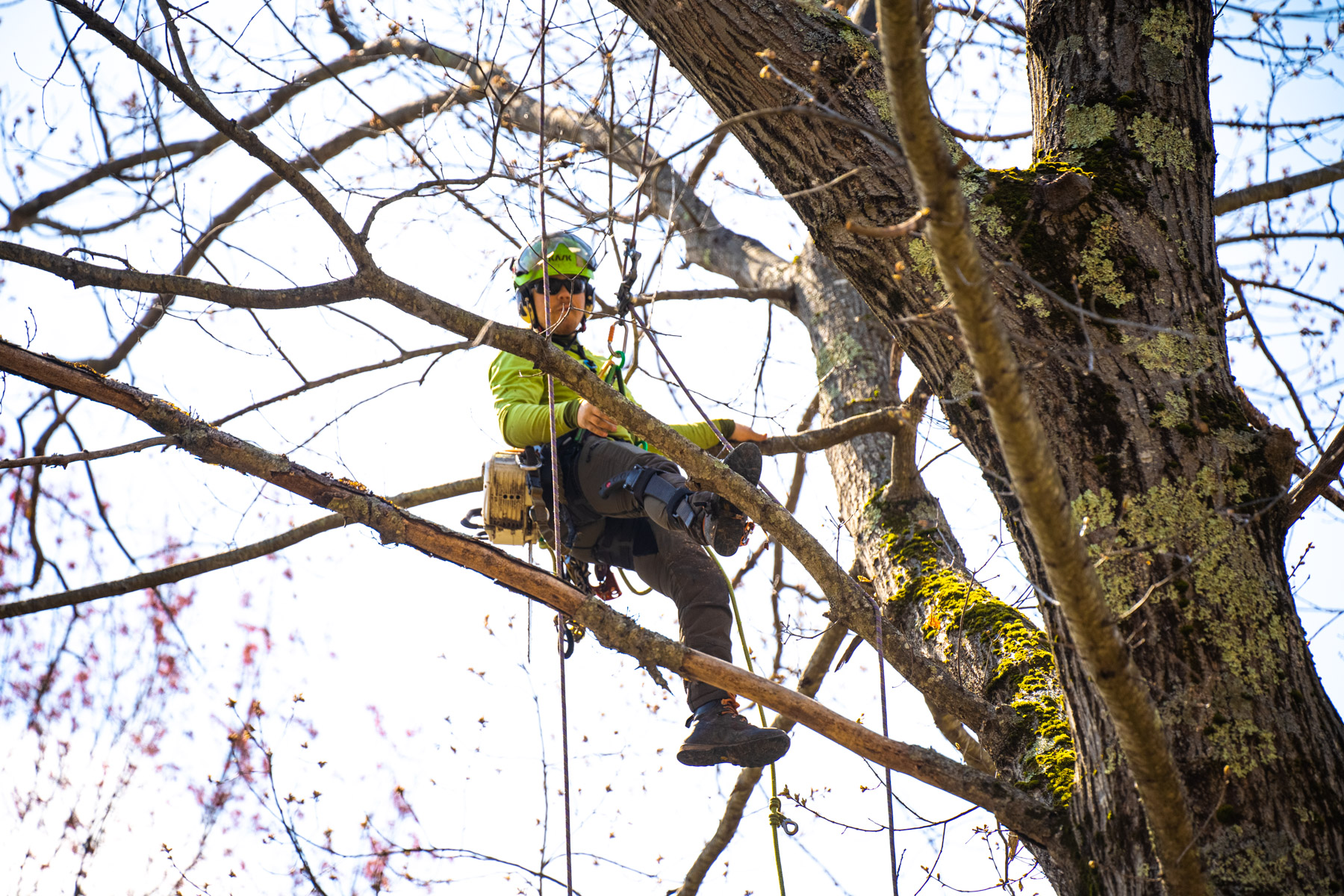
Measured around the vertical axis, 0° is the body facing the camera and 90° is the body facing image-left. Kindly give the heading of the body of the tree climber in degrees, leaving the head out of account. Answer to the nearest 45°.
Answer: approximately 315°
